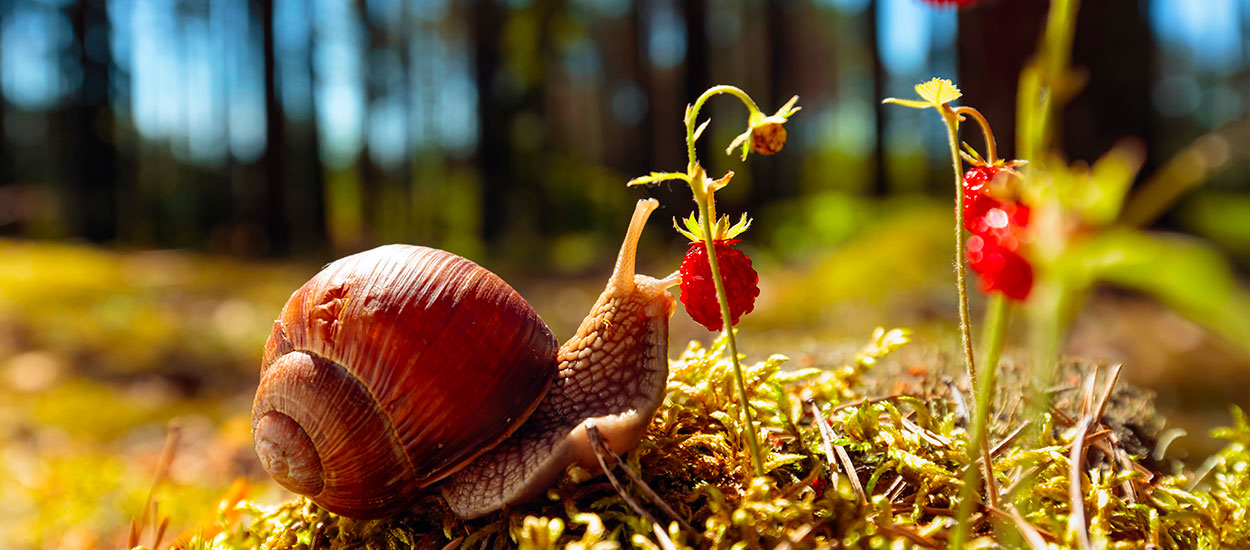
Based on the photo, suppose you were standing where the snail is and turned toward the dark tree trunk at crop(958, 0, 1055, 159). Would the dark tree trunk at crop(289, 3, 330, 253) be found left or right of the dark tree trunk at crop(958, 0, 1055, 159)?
left

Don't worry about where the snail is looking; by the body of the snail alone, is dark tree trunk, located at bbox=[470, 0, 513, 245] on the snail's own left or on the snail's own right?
on the snail's own left

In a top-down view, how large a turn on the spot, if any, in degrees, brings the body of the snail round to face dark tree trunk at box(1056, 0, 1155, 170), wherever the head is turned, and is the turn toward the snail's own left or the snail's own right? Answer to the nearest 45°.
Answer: approximately 45° to the snail's own left

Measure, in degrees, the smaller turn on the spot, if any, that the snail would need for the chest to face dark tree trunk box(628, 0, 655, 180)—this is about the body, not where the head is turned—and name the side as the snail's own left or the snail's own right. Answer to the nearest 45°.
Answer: approximately 90° to the snail's own left

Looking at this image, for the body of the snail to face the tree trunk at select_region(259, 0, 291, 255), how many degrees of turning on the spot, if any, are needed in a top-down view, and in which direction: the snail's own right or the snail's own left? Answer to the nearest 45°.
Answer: approximately 90° to the snail's own left

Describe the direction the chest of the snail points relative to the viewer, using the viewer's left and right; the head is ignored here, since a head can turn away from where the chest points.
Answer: facing to the right of the viewer

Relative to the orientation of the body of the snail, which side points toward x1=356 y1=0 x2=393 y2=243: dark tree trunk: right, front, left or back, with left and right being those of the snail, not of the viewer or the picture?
left

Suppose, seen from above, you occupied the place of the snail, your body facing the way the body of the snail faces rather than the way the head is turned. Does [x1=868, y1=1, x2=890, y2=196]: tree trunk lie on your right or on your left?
on your left
